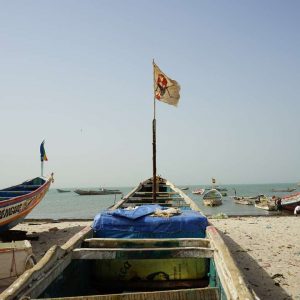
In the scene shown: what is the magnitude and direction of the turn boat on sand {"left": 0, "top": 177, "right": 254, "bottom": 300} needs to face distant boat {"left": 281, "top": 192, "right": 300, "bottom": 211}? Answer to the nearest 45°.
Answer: approximately 45° to its right

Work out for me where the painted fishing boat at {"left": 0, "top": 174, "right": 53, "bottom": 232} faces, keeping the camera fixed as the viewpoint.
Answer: facing away from the viewer and to the right of the viewer

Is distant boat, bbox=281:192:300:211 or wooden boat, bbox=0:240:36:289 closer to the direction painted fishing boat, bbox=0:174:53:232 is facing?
the distant boat

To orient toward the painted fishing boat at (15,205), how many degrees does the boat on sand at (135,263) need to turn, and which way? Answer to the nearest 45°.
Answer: approximately 45° to its left

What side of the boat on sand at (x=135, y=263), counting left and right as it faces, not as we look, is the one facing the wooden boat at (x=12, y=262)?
left

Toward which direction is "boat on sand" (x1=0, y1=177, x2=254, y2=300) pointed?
away from the camera

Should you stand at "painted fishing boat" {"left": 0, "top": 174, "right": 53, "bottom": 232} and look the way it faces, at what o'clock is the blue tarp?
The blue tarp is roughly at 4 o'clock from the painted fishing boat.

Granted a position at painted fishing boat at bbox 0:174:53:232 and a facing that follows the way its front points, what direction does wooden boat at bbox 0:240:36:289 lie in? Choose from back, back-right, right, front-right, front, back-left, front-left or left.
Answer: back-right
